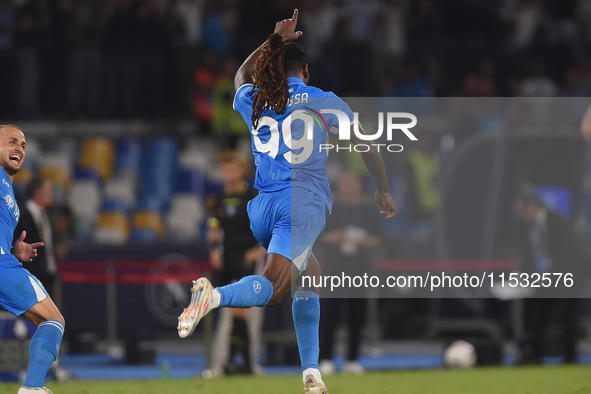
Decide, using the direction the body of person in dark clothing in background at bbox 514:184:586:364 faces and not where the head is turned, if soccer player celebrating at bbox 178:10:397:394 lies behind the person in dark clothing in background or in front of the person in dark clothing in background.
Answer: in front

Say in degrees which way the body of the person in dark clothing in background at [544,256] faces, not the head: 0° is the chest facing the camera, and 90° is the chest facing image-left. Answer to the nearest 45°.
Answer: approximately 45°

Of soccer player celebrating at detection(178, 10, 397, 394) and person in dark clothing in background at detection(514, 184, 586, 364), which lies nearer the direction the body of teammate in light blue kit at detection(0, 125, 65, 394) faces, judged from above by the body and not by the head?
the soccer player celebrating

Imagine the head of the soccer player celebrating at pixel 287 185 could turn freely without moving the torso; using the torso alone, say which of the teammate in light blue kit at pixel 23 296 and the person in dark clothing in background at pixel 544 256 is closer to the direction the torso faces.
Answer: the person in dark clothing in background

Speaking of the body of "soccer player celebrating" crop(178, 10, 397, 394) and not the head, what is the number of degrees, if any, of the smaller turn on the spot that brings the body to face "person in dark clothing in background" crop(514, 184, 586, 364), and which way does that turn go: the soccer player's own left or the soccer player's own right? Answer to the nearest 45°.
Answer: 0° — they already face them

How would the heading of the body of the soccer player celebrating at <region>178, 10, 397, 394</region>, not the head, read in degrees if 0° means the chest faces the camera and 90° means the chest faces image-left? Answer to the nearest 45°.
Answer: approximately 225°

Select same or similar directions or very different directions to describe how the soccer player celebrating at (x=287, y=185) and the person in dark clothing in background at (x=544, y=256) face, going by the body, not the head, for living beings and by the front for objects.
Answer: very different directions

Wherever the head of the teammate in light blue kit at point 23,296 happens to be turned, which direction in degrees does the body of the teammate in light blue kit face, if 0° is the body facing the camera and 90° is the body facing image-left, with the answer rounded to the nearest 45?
approximately 315°

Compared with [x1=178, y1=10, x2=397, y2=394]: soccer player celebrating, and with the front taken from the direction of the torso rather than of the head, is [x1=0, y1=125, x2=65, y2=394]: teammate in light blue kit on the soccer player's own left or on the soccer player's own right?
on the soccer player's own left

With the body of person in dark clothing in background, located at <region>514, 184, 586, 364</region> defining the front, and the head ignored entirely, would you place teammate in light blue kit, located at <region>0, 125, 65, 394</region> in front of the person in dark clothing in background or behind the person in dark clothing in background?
in front

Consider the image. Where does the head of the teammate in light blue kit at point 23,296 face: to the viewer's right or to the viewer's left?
to the viewer's right
